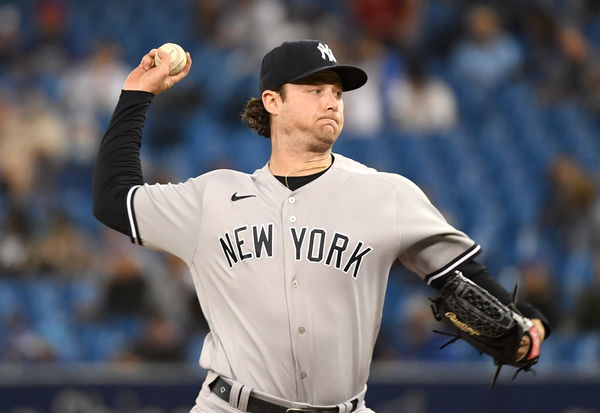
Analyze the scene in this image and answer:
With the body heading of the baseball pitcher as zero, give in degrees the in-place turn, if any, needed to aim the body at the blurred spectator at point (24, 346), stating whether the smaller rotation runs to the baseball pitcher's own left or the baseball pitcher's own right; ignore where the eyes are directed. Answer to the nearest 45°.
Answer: approximately 135° to the baseball pitcher's own right

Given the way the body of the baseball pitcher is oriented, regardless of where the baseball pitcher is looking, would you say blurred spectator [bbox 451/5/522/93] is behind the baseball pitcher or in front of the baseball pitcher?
behind

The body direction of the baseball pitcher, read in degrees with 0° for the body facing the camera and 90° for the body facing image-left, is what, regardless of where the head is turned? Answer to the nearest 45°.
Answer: approximately 0°

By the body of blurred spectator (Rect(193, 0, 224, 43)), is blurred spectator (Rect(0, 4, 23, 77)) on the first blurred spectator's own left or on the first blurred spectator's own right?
on the first blurred spectator's own right

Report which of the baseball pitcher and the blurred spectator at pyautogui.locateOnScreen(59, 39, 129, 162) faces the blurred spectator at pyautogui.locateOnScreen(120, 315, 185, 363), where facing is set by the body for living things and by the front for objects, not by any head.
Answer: the blurred spectator at pyautogui.locateOnScreen(59, 39, 129, 162)
